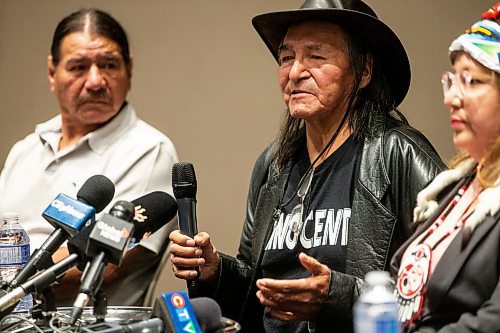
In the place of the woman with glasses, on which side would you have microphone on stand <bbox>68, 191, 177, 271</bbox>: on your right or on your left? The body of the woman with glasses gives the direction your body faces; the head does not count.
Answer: on your right

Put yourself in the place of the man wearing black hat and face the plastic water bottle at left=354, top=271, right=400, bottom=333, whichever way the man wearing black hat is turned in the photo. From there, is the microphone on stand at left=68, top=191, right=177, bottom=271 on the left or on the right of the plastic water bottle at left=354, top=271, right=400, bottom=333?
right

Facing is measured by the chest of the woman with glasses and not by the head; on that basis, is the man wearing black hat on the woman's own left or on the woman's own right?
on the woman's own right

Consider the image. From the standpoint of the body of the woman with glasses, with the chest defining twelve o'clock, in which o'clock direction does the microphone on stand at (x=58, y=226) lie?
The microphone on stand is roughly at 1 o'clock from the woman with glasses.

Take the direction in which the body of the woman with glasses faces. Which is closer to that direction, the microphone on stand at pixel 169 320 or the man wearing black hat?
the microphone on stand

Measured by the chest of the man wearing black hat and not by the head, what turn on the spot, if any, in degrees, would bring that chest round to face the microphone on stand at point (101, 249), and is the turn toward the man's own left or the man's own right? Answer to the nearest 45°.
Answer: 0° — they already face it

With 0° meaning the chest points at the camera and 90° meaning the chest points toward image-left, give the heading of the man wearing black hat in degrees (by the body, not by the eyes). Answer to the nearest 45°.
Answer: approximately 45°
